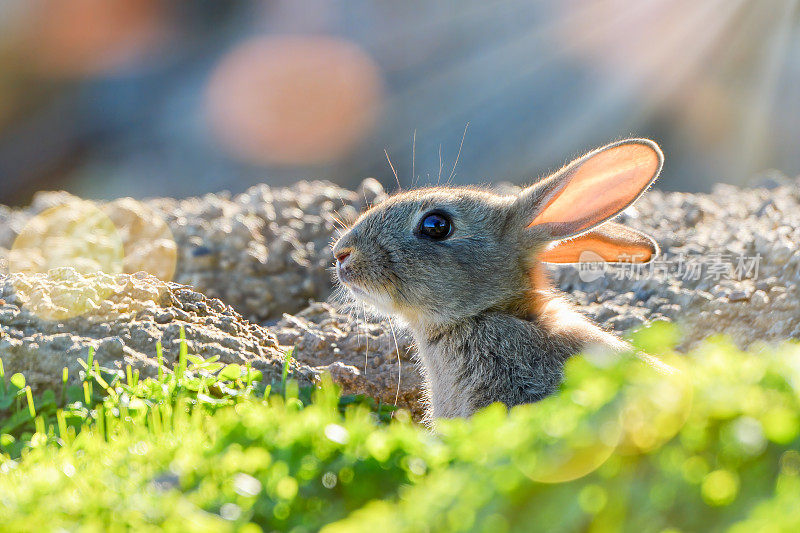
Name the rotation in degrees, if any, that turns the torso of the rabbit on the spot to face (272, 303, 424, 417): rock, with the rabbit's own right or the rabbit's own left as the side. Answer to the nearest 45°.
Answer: approximately 45° to the rabbit's own right

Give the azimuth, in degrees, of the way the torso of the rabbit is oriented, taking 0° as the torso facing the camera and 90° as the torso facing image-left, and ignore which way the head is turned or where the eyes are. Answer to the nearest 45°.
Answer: approximately 90°
